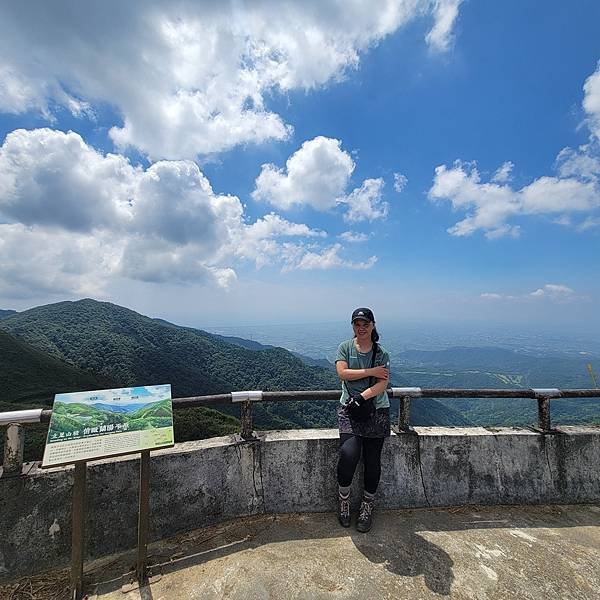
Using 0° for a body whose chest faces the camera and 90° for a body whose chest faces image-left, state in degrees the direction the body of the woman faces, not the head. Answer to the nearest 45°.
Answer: approximately 0°

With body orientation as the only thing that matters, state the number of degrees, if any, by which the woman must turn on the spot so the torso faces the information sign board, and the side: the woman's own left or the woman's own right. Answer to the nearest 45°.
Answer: approximately 45° to the woman's own right
